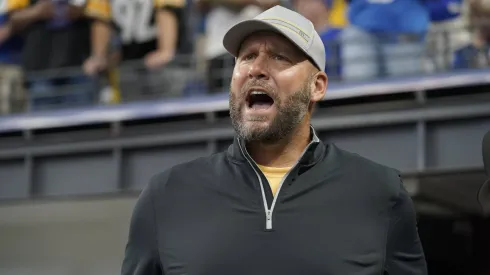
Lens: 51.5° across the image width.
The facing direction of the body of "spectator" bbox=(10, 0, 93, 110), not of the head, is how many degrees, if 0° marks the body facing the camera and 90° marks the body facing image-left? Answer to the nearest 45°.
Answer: approximately 0°

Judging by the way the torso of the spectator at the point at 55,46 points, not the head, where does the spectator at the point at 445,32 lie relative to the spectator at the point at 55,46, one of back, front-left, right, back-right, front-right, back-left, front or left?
front-left

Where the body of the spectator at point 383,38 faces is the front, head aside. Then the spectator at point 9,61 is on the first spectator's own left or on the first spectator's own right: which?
on the first spectator's own right

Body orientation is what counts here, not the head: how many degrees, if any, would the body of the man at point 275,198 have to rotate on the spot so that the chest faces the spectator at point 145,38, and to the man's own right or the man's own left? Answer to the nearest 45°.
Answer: approximately 180°

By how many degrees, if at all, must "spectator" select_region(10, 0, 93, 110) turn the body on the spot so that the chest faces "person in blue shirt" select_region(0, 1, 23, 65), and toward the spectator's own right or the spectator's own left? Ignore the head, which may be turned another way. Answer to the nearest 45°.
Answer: approximately 135° to the spectator's own right

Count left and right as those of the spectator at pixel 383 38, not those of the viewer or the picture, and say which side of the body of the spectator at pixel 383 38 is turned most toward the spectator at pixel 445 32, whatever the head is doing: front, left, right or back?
left

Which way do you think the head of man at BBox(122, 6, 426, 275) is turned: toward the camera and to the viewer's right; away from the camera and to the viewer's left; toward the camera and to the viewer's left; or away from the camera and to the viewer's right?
toward the camera and to the viewer's left

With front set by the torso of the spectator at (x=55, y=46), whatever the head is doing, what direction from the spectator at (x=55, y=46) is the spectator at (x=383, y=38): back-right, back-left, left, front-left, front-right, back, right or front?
front-left

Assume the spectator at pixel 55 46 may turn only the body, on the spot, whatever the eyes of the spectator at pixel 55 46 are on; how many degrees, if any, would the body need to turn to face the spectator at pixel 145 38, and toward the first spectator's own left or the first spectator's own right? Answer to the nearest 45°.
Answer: approximately 45° to the first spectator's own left

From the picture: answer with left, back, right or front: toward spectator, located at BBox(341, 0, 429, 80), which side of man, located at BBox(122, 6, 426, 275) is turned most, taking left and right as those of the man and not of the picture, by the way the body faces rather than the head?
back

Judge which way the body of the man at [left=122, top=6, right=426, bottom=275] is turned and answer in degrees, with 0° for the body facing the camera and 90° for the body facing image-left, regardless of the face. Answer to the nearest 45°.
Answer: approximately 0°
